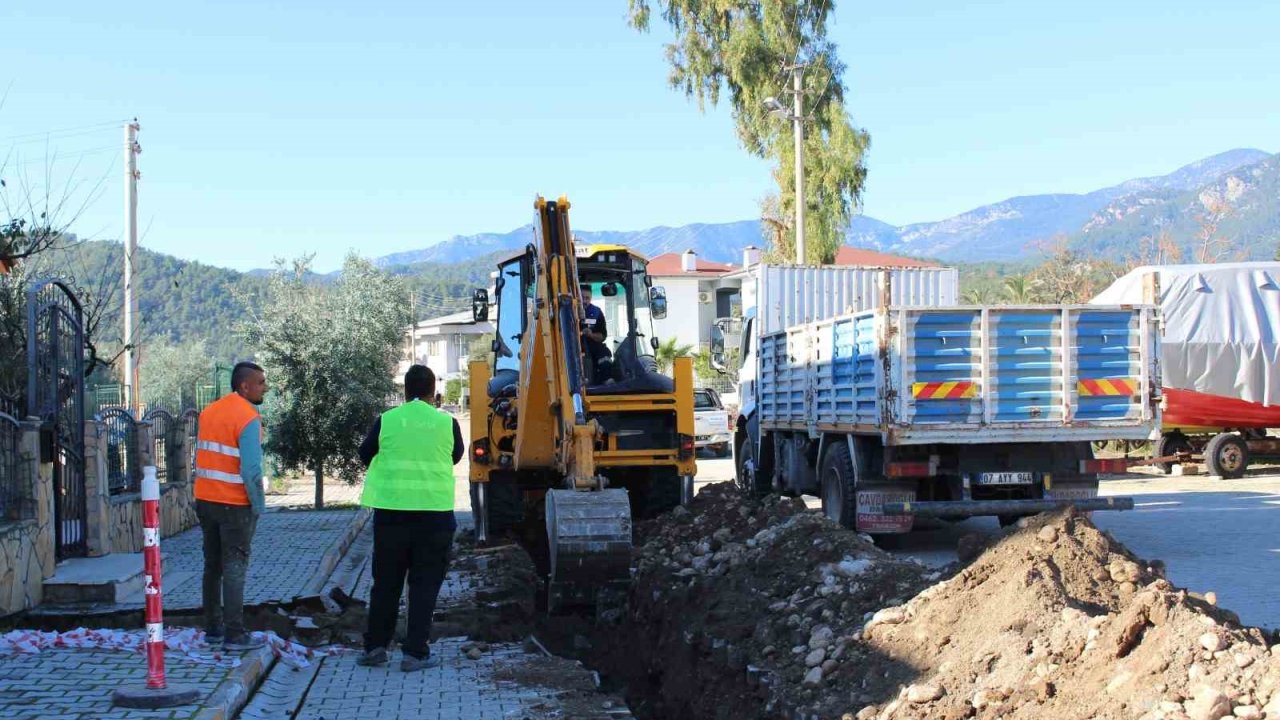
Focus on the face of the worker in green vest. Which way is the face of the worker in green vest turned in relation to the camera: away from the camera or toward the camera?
away from the camera

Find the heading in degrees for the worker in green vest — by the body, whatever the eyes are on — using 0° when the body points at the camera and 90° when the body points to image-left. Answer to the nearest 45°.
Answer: approximately 180°

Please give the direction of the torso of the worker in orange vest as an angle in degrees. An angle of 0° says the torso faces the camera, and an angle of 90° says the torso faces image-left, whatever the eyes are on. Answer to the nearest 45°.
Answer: approximately 225°

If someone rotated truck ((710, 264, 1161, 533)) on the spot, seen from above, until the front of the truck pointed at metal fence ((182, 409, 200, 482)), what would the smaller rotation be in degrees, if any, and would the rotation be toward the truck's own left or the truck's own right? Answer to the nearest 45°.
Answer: approximately 45° to the truck's own left

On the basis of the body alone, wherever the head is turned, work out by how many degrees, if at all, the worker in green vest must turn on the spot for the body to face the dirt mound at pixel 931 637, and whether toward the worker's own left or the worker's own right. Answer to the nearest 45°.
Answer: approximately 135° to the worker's own right

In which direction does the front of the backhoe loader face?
away from the camera

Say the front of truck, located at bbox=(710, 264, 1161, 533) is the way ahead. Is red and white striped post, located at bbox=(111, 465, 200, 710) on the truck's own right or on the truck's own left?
on the truck's own left

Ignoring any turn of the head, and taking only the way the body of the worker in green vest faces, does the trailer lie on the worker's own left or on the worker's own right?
on the worker's own right

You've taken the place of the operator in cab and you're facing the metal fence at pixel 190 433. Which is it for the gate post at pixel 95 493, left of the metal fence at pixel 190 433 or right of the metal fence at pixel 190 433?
left

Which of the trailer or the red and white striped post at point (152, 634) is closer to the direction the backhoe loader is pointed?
the trailer

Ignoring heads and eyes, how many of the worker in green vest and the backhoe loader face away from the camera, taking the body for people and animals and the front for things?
2

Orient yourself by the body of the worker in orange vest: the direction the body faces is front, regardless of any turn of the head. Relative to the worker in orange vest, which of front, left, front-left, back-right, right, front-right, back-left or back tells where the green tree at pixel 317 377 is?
front-left

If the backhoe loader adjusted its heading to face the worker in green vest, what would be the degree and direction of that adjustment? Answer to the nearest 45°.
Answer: approximately 180°
